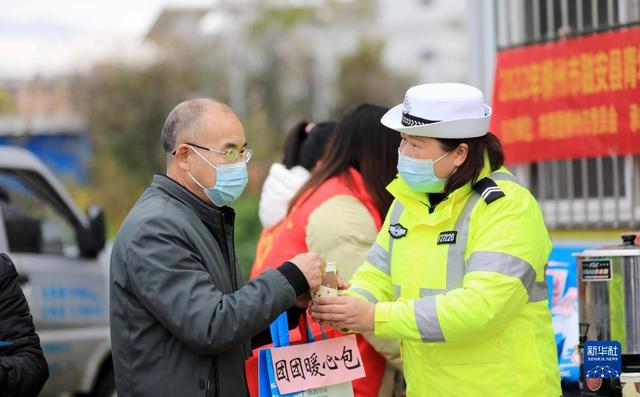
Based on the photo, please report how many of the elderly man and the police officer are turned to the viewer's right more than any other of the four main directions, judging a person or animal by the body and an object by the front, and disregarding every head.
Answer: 1

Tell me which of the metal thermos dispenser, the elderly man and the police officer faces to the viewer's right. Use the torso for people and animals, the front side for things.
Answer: the elderly man

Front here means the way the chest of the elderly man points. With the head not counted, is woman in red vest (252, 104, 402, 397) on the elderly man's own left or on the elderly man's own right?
on the elderly man's own left

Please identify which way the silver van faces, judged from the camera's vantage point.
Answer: facing to the right of the viewer

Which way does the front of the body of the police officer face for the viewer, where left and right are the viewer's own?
facing the viewer and to the left of the viewer

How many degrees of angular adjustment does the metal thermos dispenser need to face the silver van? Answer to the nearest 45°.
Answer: approximately 90° to its right

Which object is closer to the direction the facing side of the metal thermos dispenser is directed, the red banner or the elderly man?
the elderly man

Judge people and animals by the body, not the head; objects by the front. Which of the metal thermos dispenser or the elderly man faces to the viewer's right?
the elderly man

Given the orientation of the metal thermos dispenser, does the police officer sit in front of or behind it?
in front

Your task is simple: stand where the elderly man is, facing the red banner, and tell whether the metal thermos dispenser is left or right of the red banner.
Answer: right

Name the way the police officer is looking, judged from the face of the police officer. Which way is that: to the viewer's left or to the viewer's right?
to the viewer's left

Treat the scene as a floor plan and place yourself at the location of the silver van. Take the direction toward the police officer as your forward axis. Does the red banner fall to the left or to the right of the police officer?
left

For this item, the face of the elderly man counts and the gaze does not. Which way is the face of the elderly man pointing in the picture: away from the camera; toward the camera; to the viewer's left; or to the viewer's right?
to the viewer's right

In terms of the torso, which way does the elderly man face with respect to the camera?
to the viewer's right
